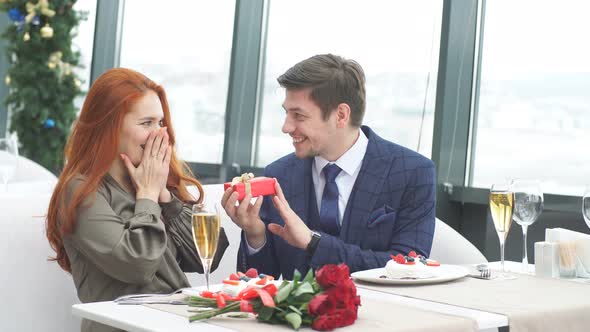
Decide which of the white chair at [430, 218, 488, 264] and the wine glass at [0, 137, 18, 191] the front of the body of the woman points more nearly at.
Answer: the white chair

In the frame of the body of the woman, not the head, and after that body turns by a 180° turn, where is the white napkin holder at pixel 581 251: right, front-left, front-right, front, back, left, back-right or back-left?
back-right

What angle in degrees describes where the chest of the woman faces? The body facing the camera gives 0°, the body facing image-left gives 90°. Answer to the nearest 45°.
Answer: approximately 315°

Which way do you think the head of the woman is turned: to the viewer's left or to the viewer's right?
to the viewer's right

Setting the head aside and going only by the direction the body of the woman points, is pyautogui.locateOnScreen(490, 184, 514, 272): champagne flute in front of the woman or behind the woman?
in front

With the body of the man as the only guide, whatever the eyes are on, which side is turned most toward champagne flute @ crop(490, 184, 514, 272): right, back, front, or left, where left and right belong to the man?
left

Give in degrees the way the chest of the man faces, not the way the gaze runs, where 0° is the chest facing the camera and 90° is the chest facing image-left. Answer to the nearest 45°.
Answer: approximately 45°

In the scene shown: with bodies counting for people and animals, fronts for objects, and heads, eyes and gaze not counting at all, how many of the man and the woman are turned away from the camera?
0

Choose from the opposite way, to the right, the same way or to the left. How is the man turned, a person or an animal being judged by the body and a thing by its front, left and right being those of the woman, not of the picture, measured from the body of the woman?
to the right
